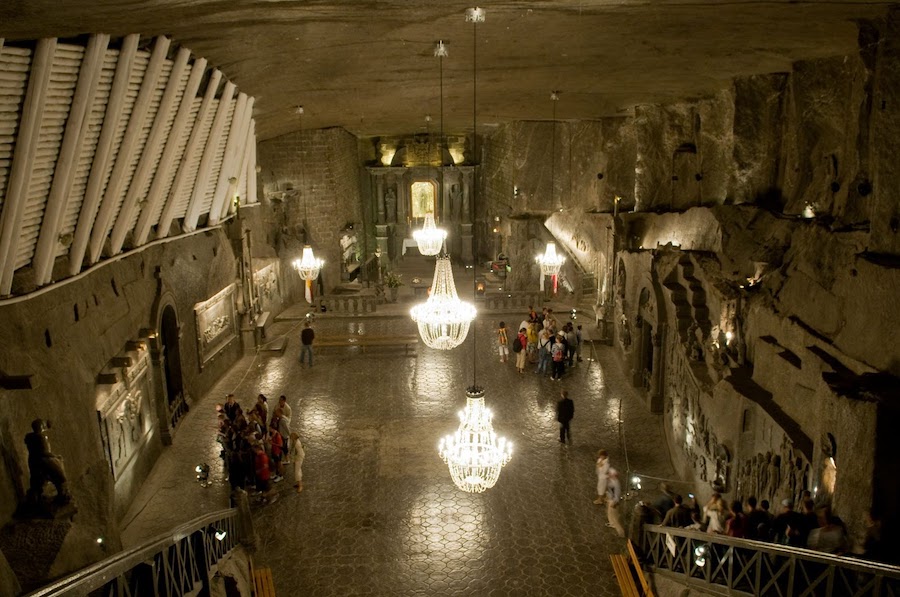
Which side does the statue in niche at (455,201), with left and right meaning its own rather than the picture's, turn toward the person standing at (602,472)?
front

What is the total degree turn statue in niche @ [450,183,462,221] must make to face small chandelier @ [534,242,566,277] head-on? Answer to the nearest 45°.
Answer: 0° — it already faces it

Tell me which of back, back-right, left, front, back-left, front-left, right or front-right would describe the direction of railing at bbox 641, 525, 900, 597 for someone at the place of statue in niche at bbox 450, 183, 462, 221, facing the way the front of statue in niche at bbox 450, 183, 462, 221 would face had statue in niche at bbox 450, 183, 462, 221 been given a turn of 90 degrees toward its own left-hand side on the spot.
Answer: right

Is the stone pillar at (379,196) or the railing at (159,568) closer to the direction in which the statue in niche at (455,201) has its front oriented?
the railing

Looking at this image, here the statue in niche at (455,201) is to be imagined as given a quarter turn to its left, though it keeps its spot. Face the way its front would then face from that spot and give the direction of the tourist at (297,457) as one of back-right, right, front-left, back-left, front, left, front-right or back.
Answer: right

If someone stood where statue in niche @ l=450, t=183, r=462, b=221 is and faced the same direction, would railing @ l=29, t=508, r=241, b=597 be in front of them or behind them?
in front

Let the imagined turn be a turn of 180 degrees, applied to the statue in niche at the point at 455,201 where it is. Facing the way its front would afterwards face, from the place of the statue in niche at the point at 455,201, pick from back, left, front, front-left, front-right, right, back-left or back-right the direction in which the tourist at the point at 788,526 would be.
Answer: back

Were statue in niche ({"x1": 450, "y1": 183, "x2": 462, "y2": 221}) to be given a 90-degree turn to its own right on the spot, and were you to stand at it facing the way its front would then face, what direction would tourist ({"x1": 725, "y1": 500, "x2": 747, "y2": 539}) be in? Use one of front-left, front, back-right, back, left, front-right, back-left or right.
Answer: left

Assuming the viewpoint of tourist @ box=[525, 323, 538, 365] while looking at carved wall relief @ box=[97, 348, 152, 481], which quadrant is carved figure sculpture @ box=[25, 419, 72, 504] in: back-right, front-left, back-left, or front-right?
front-left

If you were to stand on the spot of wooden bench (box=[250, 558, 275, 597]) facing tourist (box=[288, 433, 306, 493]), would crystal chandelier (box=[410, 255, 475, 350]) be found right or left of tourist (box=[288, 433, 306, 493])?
right

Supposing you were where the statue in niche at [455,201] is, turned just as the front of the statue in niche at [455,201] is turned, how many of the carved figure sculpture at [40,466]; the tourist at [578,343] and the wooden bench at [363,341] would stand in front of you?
3

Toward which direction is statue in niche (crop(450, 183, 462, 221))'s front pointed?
toward the camera

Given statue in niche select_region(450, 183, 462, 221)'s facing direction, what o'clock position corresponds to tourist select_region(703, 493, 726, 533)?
The tourist is roughly at 12 o'clock from the statue in niche.

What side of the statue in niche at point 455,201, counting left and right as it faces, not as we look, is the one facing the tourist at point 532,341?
front

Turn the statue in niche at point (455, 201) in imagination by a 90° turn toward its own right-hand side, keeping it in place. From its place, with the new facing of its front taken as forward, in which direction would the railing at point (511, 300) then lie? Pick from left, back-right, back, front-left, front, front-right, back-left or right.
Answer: left

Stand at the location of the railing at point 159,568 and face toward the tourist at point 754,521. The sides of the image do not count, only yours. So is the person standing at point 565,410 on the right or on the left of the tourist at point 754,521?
left

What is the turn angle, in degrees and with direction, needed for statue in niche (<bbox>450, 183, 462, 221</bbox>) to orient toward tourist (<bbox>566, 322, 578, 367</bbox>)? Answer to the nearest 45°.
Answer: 0° — it already faces them

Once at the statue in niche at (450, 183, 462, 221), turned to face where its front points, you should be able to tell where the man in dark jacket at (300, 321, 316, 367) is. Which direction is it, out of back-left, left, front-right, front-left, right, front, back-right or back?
front

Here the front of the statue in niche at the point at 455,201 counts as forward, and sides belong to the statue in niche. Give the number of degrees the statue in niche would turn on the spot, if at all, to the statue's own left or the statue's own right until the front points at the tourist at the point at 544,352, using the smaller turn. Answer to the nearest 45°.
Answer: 0° — it already faces them

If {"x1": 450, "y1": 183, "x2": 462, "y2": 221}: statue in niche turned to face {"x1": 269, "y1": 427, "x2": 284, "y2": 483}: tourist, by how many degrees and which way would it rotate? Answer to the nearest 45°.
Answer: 0° — it already faces them

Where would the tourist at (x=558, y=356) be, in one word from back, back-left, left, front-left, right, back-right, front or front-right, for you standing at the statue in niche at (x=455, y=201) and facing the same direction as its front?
front
